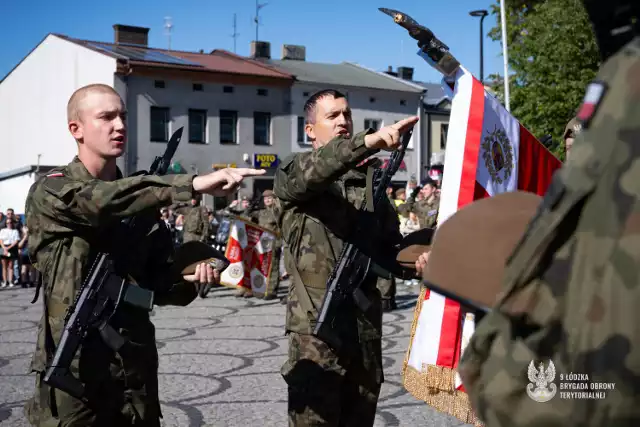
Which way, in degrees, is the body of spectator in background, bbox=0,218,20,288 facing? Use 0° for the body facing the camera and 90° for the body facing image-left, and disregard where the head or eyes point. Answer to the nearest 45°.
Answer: approximately 0°

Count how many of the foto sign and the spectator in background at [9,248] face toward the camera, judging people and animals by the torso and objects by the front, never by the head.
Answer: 2

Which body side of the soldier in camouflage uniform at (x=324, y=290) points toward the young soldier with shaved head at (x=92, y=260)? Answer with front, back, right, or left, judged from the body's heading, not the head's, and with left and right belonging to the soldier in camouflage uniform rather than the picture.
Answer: right

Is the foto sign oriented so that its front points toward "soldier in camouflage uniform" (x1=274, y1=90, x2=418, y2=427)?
yes

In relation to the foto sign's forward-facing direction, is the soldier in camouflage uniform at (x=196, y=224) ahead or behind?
ahead

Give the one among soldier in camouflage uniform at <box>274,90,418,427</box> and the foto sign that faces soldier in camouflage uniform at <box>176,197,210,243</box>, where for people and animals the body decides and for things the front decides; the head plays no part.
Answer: the foto sign

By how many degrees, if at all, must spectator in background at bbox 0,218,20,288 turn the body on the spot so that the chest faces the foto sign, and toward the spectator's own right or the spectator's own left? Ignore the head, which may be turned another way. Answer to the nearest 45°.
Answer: approximately 135° to the spectator's own left

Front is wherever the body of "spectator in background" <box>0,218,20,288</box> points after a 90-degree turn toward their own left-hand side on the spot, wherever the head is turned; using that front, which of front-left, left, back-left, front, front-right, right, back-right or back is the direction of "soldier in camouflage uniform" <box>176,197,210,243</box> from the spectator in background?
front-right

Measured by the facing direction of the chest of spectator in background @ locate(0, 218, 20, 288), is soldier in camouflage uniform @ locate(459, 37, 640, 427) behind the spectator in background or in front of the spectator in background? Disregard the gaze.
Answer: in front
